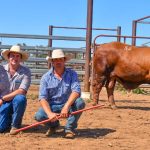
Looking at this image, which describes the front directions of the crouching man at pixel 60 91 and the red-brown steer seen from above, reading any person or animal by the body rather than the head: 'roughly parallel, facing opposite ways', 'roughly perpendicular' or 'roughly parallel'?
roughly perpendicular

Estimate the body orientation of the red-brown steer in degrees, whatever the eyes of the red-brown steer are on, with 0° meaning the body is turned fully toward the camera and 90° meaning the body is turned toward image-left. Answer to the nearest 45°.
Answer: approximately 270°

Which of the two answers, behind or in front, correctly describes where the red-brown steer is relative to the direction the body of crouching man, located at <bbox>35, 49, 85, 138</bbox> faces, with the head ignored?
behind

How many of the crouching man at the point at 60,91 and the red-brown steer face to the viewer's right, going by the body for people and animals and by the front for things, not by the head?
1

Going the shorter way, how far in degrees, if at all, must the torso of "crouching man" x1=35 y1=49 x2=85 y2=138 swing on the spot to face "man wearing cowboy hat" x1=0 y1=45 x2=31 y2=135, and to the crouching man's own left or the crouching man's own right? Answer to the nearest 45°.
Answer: approximately 90° to the crouching man's own right
